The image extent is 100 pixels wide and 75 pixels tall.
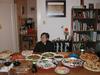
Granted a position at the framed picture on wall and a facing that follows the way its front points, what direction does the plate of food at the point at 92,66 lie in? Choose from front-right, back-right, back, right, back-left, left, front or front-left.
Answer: front

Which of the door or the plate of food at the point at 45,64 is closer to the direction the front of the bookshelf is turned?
the plate of food

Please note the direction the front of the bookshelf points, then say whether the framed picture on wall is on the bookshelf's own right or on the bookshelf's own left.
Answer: on the bookshelf's own right

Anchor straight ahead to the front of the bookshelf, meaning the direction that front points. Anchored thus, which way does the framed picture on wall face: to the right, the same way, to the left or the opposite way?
the same way

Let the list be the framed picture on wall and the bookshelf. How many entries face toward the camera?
2

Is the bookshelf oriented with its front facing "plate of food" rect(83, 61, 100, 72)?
yes

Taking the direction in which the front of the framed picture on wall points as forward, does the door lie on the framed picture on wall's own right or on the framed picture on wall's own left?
on the framed picture on wall's own right

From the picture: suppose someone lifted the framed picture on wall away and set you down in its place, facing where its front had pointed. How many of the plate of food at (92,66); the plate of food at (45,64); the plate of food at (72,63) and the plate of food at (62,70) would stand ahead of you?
4

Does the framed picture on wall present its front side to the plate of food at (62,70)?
yes

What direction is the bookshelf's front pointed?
toward the camera

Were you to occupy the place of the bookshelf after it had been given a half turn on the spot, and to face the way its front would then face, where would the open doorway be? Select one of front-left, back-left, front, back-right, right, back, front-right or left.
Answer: front-left

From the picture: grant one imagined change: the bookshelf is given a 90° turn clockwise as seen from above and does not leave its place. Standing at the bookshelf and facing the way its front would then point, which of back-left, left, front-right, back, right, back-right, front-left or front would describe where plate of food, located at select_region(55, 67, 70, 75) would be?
left

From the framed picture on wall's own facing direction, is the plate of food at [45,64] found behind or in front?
in front

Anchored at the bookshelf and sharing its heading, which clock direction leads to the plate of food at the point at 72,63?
The plate of food is roughly at 12 o'clock from the bookshelf.

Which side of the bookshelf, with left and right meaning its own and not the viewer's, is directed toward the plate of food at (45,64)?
front

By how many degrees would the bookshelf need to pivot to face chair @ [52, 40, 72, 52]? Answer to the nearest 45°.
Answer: approximately 90° to its right
